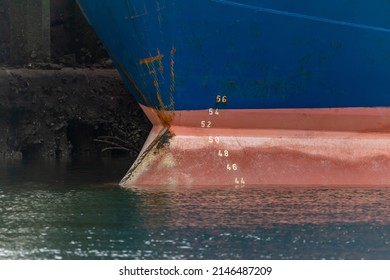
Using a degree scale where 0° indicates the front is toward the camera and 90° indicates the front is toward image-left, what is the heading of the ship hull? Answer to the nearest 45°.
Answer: approximately 90°
